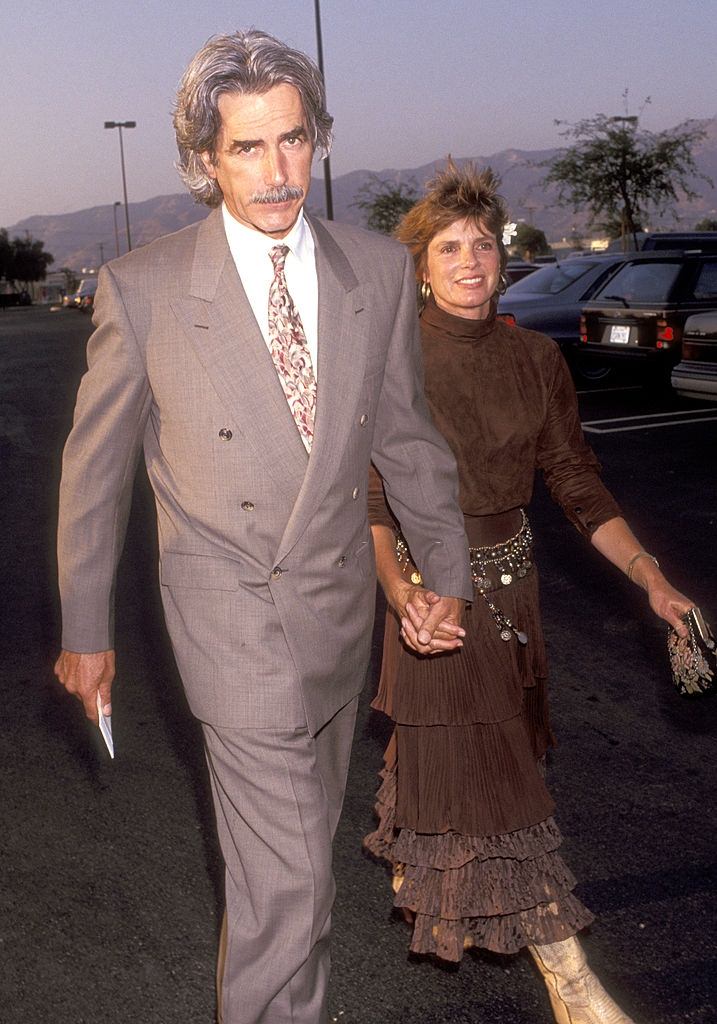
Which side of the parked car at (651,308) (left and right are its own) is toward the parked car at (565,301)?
left

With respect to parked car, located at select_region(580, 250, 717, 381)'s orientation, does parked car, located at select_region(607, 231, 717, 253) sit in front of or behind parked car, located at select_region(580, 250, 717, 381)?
in front

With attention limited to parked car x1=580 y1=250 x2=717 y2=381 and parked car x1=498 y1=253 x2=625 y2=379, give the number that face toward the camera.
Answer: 0

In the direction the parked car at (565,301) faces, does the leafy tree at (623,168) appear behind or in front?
in front

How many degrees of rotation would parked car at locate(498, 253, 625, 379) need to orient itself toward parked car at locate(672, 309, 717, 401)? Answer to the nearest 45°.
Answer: approximately 135° to its right

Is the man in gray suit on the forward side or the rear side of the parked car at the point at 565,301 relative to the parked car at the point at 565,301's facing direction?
on the rear side

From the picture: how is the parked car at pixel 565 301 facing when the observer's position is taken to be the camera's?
facing away from the viewer and to the right of the viewer

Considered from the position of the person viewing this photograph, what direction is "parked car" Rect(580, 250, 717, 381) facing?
facing away from the viewer and to the right of the viewer

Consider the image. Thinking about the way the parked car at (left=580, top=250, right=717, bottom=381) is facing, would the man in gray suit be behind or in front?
behind

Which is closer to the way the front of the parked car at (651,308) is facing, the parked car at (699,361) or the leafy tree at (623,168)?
the leafy tree

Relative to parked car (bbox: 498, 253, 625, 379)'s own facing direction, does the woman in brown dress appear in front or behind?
behind

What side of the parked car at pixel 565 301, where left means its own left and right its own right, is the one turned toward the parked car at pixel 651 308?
right

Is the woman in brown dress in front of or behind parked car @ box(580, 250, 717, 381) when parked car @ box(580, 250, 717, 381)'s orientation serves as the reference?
behind

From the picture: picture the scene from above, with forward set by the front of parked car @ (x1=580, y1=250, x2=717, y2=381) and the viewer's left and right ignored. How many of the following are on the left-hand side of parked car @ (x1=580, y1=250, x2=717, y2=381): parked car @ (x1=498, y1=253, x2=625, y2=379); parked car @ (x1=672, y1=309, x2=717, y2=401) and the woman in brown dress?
1
